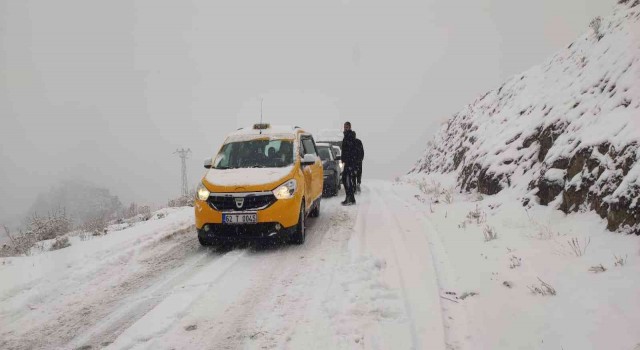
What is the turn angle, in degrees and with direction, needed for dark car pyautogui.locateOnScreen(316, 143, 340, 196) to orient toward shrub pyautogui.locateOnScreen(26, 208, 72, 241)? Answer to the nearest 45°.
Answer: approximately 45° to its right

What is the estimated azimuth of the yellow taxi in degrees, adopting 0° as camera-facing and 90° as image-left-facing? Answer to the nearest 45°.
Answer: approximately 45°

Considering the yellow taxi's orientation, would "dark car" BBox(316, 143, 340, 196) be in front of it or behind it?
behind

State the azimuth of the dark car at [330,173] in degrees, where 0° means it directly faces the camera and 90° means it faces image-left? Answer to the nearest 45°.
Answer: approximately 0°

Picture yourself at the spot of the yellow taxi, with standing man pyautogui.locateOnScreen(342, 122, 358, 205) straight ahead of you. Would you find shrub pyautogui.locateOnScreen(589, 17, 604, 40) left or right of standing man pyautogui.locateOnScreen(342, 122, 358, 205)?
right

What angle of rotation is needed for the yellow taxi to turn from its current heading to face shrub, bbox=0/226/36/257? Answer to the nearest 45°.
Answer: approximately 90° to its right

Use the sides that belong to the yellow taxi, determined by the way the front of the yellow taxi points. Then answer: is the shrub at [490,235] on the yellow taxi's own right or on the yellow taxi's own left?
on the yellow taxi's own left

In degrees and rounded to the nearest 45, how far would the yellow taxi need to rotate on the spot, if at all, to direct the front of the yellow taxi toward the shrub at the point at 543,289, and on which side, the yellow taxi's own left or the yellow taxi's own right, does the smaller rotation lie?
approximately 90° to the yellow taxi's own left

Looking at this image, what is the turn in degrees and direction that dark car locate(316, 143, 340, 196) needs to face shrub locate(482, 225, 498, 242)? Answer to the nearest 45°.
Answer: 0° — it already faces it
